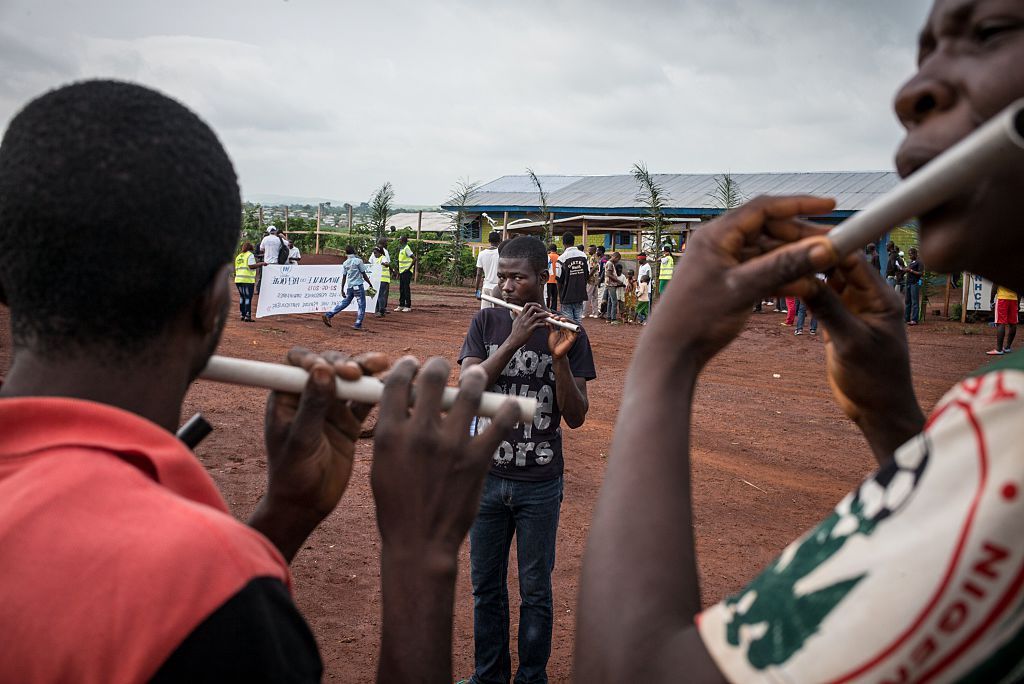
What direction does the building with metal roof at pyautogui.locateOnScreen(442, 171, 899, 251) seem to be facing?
toward the camera

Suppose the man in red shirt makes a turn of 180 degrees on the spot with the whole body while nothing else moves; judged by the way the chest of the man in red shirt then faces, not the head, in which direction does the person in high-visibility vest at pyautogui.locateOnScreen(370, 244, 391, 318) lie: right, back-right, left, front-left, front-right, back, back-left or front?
back-right

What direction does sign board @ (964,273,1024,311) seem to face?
toward the camera

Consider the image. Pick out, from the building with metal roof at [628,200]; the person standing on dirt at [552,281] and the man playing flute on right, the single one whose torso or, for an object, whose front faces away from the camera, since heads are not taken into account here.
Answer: the person standing on dirt

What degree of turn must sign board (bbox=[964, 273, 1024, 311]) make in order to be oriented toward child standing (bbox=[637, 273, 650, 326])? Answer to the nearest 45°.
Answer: approximately 45° to its right

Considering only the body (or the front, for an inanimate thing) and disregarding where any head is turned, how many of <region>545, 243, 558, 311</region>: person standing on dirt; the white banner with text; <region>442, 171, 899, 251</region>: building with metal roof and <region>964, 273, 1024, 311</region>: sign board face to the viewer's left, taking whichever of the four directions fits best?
0

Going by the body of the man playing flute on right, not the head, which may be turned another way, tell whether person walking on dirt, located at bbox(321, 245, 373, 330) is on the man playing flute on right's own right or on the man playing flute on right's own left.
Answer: on the man playing flute on right's own right

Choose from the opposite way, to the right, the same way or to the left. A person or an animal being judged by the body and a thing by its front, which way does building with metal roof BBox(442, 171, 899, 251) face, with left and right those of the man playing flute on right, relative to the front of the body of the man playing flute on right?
to the left

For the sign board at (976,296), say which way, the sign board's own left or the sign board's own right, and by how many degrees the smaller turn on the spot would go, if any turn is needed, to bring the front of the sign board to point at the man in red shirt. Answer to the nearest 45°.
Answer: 0° — it already faces them

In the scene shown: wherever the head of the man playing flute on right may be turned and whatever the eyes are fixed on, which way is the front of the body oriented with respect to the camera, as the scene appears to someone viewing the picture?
to the viewer's left

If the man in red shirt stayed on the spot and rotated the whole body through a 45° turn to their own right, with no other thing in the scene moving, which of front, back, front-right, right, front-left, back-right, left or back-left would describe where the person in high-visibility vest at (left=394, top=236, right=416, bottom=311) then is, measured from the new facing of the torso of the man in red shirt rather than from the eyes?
left

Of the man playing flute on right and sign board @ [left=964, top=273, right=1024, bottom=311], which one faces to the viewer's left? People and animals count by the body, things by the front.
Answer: the man playing flute on right

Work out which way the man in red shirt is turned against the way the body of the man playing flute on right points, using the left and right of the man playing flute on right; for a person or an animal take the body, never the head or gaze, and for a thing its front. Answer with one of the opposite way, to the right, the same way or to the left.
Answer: to the right

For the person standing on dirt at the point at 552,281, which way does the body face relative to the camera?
away from the camera

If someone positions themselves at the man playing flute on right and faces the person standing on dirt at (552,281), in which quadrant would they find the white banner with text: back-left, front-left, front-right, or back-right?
front-left

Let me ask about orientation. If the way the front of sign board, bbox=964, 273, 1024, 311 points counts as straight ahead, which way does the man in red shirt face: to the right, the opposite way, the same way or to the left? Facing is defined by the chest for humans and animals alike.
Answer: the opposite way
